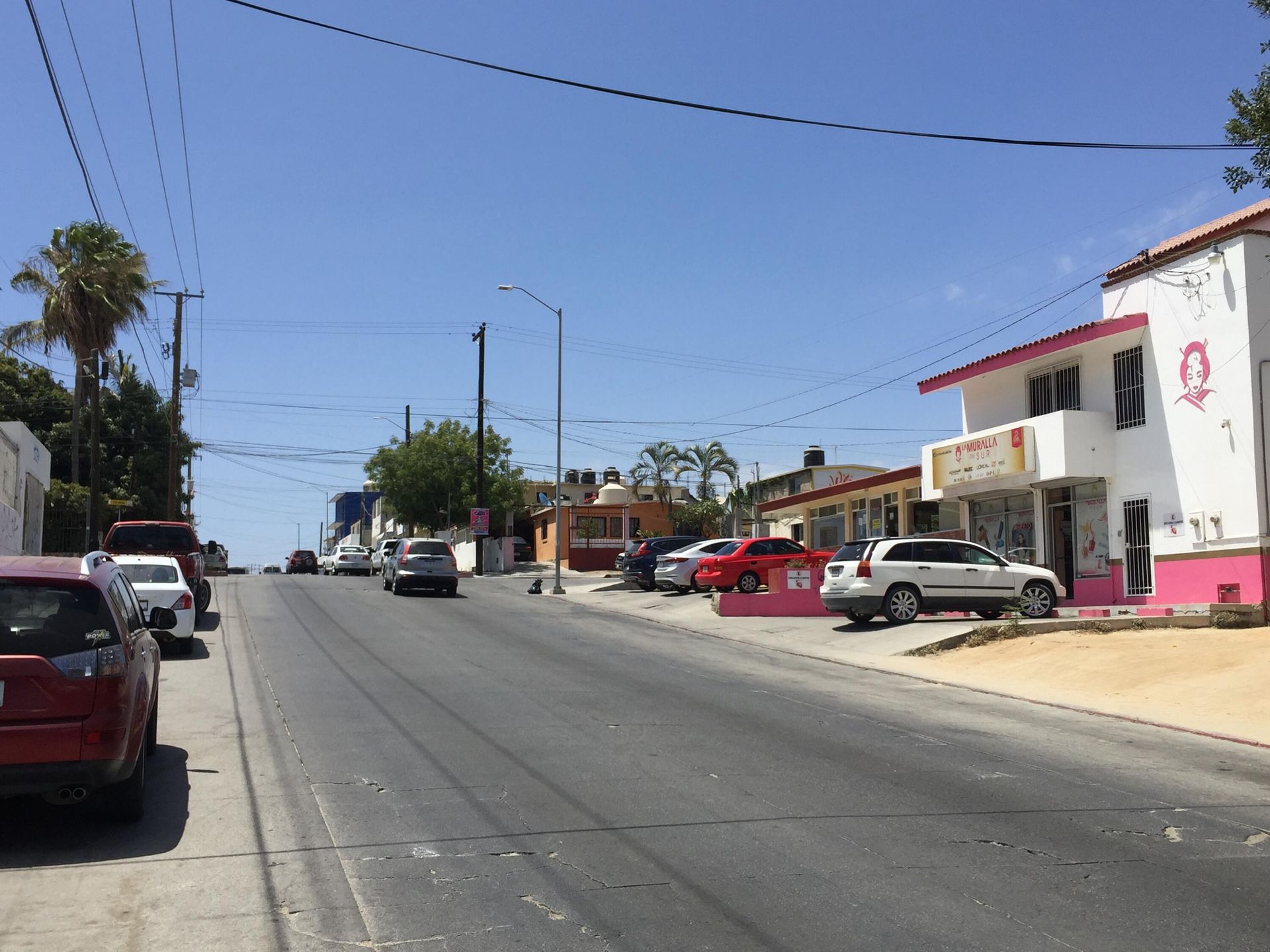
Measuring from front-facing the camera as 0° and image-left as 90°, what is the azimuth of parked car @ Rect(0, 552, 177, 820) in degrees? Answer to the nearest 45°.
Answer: approximately 180°

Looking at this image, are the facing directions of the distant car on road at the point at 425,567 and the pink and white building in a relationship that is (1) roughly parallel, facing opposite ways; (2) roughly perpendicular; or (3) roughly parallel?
roughly perpendicular

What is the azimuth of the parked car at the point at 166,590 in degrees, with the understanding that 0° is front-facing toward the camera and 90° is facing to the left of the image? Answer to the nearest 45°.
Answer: approximately 180°

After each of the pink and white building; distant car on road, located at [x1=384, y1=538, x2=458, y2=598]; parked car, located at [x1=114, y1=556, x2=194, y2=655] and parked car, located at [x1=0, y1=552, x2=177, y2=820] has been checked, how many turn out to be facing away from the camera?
3

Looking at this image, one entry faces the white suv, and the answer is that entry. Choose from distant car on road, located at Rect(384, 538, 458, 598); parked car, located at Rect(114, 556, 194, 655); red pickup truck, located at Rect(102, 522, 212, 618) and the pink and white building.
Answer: the pink and white building

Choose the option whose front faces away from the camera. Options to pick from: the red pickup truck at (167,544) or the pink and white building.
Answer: the red pickup truck

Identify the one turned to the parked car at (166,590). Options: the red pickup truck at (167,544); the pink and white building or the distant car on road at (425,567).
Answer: the pink and white building

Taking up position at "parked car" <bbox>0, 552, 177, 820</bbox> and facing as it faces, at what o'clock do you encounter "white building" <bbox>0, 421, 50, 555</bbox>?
The white building is roughly at 12 o'clock from the parked car.

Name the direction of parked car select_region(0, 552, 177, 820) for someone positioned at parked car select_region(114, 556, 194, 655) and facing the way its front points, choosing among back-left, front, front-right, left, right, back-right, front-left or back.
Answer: back

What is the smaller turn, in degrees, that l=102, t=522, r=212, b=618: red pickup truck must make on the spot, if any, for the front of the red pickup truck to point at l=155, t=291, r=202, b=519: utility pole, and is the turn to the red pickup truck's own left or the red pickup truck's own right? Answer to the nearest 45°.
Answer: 0° — it already faces it

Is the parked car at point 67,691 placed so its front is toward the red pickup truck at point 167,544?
yes

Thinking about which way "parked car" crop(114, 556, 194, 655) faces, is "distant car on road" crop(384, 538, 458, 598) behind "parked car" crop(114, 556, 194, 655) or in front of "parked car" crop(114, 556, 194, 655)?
in front

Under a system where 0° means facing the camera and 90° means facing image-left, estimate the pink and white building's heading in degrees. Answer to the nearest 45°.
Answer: approximately 45°

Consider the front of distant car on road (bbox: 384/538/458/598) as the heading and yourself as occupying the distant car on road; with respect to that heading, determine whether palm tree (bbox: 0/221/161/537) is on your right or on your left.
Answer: on your left
